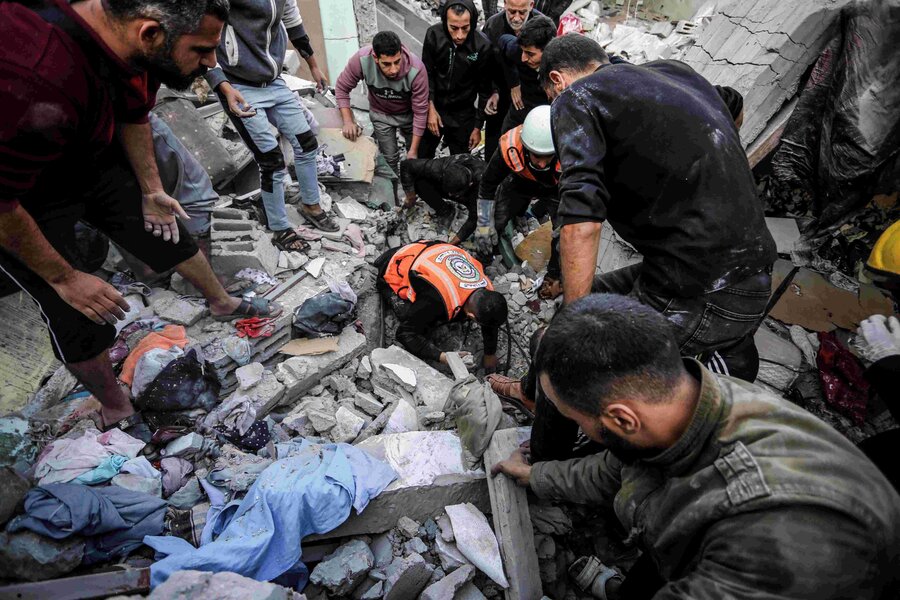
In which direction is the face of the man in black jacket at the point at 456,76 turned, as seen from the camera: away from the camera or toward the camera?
toward the camera

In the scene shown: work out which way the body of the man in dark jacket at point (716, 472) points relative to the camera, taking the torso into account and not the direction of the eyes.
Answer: to the viewer's left

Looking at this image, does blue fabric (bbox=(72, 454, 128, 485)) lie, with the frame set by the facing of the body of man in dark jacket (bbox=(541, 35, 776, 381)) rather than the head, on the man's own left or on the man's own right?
on the man's own left

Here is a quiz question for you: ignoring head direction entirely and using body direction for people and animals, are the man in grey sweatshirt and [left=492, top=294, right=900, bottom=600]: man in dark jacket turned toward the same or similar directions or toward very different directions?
very different directions

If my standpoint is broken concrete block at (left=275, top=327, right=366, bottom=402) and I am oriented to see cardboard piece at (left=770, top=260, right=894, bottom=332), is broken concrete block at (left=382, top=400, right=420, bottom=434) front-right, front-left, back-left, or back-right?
front-right

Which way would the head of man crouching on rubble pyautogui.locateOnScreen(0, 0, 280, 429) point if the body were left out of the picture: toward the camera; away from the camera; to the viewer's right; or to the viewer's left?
to the viewer's right

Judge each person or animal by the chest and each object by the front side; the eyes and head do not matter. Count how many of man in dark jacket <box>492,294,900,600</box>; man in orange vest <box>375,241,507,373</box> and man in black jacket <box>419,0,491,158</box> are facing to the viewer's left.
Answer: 1

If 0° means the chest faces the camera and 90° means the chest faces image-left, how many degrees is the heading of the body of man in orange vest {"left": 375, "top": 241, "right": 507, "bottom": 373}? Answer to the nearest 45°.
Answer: approximately 315°

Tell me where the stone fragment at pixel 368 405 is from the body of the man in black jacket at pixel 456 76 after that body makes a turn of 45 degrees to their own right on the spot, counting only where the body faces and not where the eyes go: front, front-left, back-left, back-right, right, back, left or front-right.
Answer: front-left

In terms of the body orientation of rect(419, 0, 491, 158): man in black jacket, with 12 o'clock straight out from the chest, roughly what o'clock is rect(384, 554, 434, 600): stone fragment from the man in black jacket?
The stone fragment is roughly at 12 o'clock from the man in black jacket.

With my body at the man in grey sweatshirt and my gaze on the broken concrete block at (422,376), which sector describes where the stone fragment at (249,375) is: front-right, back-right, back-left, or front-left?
front-right

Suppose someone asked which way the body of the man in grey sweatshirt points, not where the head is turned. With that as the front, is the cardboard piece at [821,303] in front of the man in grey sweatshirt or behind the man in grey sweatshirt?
in front

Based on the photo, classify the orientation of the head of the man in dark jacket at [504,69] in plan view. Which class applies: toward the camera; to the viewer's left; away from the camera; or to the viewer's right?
toward the camera

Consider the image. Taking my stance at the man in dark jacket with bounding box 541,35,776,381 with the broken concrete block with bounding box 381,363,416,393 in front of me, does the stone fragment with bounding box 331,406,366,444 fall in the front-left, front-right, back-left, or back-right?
front-left

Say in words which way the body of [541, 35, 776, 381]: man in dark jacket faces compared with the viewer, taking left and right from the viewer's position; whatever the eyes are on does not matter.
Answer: facing away from the viewer and to the left of the viewer

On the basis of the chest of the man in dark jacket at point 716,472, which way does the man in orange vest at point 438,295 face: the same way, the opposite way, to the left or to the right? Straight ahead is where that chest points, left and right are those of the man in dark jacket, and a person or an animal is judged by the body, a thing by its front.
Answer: the opposite way

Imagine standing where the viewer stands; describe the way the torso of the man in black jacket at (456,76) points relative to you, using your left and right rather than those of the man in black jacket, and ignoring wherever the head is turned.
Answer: facing the viewer
